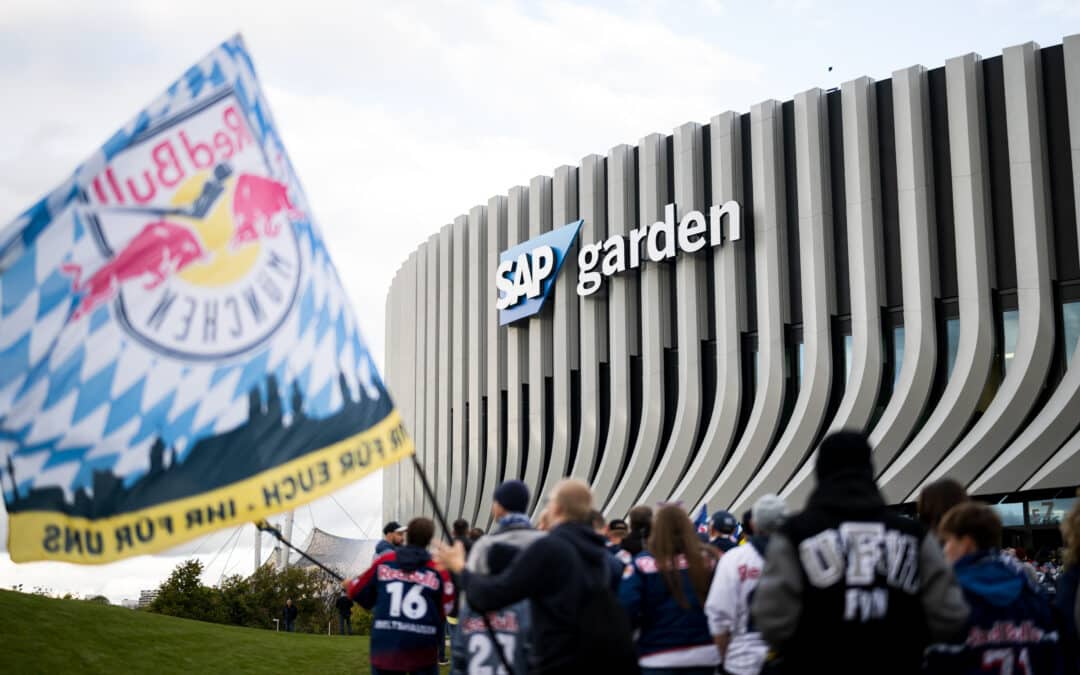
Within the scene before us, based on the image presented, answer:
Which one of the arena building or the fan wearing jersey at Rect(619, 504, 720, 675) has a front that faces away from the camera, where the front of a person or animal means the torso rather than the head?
the fan wearing jersey

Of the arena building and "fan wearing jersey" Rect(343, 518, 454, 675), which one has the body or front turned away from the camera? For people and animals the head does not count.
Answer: the fan wearing jersey

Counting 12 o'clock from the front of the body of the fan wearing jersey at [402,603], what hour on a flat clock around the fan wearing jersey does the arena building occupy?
The arena building is roughly at 1 o'clock from the fan wearing jersey.

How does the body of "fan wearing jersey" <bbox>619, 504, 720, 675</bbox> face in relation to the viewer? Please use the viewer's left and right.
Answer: facing away from the viewer

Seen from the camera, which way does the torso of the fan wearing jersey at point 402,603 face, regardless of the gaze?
away from the camera

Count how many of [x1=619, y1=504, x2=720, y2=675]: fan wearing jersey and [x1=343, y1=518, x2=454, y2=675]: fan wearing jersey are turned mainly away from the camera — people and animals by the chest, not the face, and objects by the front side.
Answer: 2

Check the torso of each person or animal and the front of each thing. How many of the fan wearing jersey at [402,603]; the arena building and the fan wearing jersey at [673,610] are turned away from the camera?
2
